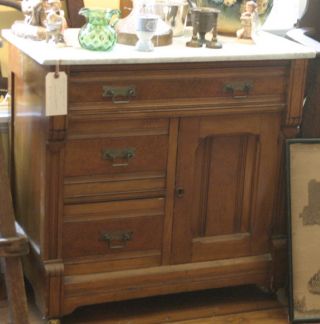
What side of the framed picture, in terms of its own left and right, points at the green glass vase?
right

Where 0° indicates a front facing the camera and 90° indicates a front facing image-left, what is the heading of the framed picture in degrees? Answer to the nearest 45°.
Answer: approximately 0°

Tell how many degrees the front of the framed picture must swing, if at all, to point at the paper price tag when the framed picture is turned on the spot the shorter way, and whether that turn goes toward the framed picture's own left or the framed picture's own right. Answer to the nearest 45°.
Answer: approximately 45° to the framed picture's own right

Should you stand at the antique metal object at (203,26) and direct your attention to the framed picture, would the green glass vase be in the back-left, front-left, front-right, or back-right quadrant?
back-right

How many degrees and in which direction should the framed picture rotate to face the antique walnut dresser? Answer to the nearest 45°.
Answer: approximately 90° to its right
